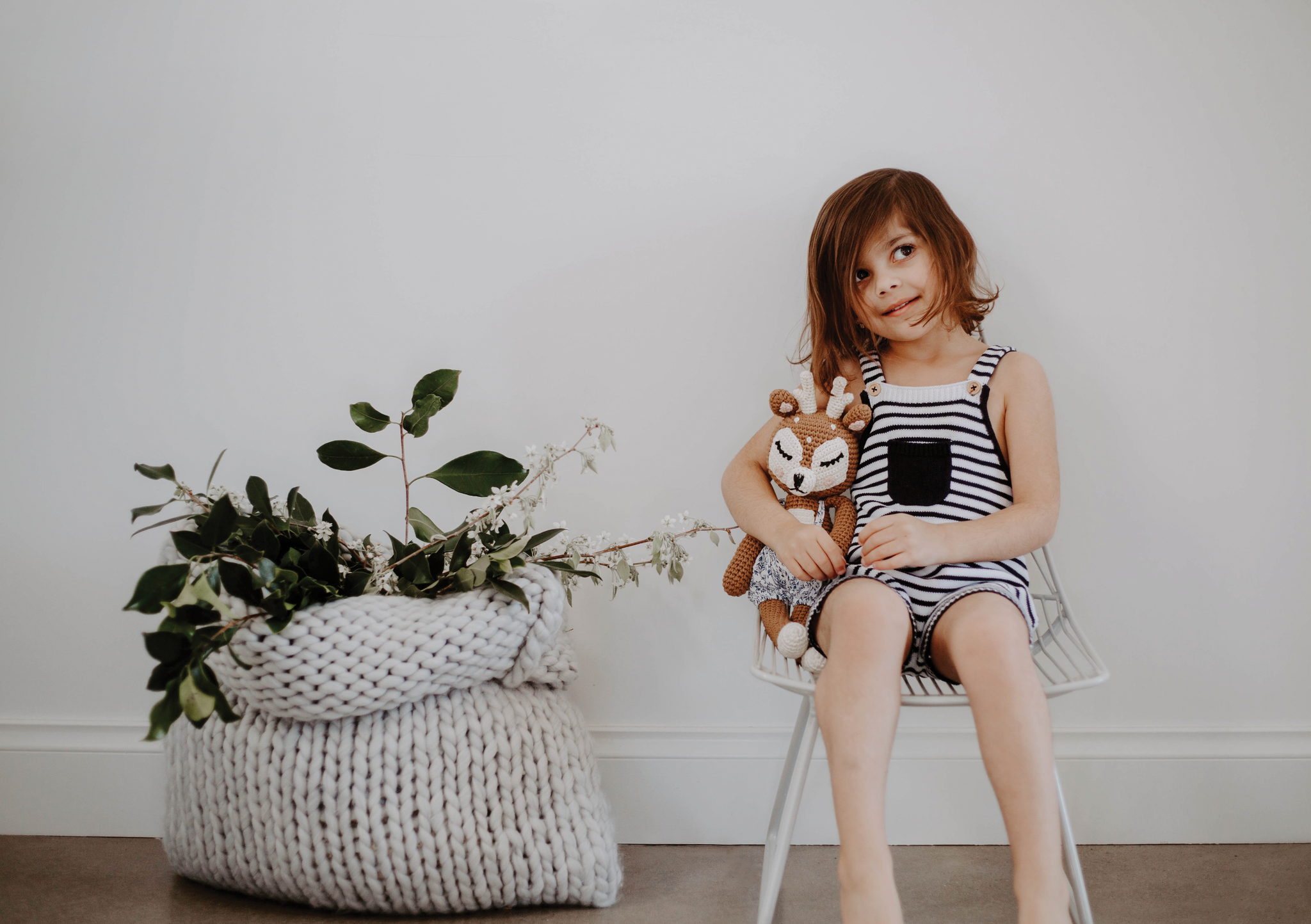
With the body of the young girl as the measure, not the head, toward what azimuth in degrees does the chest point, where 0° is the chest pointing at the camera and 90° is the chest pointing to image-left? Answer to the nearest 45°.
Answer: approximately 0°
